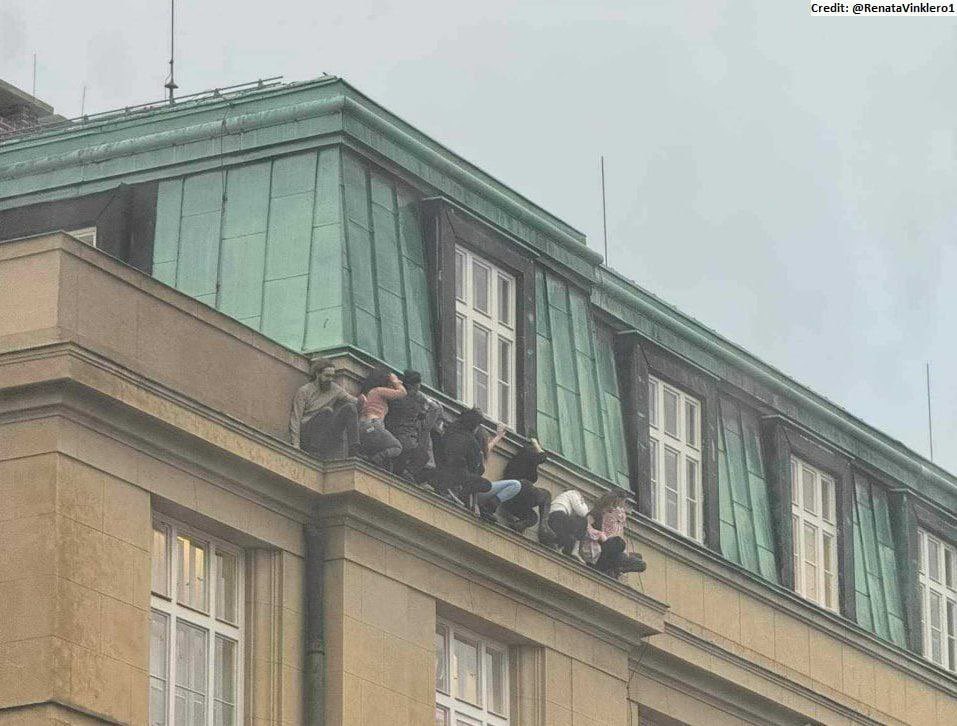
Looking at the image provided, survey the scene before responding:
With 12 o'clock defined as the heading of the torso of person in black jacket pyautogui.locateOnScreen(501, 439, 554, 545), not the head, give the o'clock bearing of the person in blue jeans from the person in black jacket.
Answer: The person in blue jeans is roughly at 4 o'clock from the person in black jacket.

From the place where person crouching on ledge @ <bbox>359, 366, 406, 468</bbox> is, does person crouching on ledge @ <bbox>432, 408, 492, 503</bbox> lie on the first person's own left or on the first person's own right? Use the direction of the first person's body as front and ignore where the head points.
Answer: on the first person's own left

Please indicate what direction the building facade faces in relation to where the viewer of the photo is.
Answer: facing the viewer and to the right of the viewer

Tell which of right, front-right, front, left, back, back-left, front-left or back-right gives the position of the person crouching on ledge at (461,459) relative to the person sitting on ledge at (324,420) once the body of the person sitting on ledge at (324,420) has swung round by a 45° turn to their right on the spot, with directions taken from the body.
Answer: back-left

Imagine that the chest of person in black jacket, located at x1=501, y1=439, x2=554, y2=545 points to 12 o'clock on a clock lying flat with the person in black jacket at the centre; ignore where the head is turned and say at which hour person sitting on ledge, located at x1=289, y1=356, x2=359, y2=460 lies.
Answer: The person sitting on ledge is roughly at 4 o'clock from the person in black jacket.
